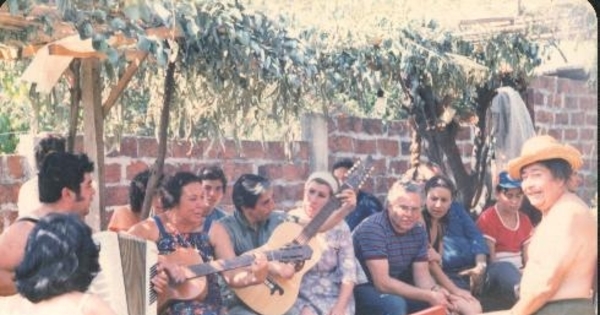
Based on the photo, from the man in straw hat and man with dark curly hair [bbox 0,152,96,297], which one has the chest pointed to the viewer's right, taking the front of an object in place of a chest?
the man with dark curly hair

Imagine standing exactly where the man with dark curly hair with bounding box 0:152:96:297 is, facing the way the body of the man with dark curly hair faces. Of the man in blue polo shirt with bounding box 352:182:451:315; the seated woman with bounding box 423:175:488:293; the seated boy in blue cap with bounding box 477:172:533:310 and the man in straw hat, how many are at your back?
0

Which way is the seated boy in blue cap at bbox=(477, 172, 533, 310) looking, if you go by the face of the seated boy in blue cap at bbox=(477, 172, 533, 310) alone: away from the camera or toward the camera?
toward the camera

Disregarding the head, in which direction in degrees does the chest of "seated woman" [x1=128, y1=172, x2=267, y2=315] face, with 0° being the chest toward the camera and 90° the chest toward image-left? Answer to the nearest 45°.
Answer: approximately 315°

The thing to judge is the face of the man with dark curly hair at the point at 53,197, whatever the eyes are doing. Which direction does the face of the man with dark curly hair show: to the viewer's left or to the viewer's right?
to the viewer's right

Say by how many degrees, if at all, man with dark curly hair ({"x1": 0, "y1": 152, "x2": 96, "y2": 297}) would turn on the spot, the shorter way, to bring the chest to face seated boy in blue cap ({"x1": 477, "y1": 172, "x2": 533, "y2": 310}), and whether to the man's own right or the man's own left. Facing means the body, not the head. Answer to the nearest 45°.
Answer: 0° — they already face them

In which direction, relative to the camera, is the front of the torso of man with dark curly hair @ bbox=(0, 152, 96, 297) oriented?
to the viewer's right

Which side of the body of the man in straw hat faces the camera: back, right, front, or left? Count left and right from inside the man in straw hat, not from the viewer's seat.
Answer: left

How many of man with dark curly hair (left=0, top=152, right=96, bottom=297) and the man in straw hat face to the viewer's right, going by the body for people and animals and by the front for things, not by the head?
1

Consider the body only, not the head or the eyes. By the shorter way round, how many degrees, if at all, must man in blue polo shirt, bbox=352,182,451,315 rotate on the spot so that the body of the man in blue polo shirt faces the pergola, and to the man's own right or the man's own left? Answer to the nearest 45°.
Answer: approximately 90° to the man's own right

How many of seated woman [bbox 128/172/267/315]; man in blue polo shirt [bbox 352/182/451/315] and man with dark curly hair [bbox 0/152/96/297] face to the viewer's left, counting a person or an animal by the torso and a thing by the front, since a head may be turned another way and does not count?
0

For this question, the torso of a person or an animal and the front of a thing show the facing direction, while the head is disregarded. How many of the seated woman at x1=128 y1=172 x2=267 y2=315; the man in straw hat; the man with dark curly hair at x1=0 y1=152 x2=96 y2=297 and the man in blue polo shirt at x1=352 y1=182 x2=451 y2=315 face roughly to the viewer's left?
1

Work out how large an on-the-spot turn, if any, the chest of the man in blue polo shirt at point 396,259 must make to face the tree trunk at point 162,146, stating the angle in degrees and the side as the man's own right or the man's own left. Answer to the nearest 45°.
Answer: approximately 90° to the man's own right

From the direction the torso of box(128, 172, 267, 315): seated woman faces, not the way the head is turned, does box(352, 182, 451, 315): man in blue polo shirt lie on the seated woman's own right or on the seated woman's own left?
on the seated woman's own left
